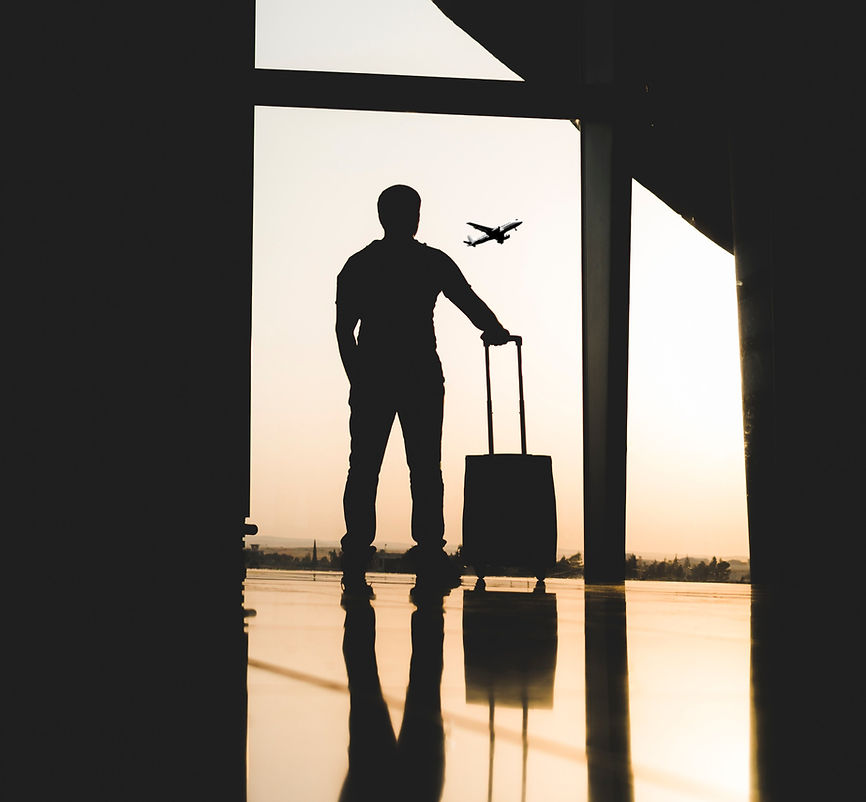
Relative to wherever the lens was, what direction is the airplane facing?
facing the viewer and to the right of the viewer

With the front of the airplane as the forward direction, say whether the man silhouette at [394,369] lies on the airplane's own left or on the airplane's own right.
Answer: on the airplane's own right
